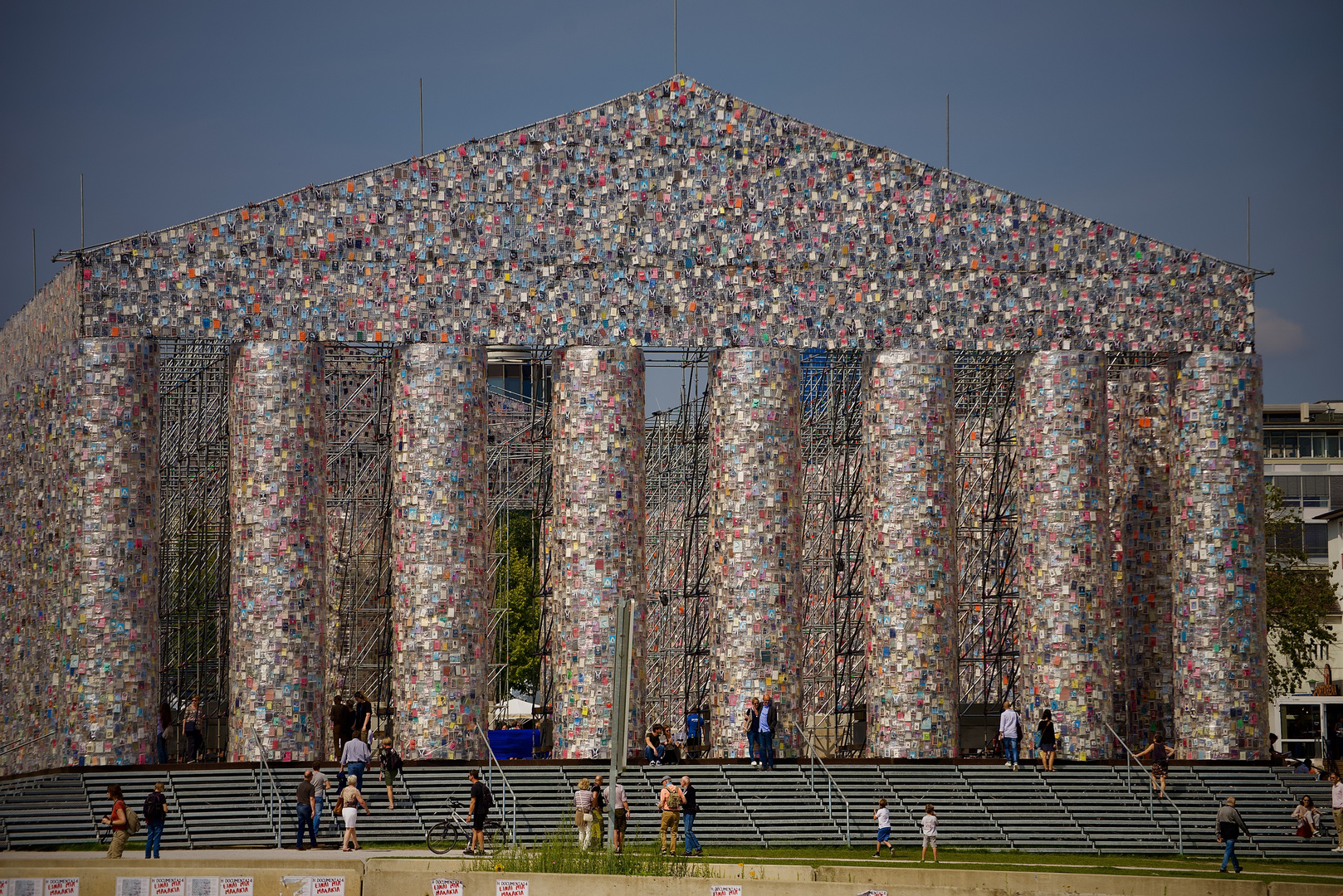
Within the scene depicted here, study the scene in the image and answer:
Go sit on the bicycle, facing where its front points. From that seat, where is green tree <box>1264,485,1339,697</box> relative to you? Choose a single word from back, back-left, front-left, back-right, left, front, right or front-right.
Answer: back-right

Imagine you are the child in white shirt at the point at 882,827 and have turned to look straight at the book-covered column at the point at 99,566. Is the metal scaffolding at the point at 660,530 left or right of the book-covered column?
right

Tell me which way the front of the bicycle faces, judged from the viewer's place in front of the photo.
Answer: facing to the left of the viewer

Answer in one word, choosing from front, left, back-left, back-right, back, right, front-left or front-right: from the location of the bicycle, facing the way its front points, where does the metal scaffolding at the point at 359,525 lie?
right

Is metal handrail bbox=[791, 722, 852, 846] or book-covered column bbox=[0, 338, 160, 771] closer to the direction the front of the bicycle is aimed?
the book-covered column

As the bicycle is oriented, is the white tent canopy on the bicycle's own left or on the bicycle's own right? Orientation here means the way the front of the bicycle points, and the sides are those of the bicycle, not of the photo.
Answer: on the bicycle's own right

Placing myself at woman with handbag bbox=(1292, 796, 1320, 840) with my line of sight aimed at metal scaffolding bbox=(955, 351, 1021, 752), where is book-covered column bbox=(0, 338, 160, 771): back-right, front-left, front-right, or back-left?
front-left

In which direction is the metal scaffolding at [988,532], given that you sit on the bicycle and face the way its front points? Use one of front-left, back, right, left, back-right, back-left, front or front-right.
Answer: back-right
